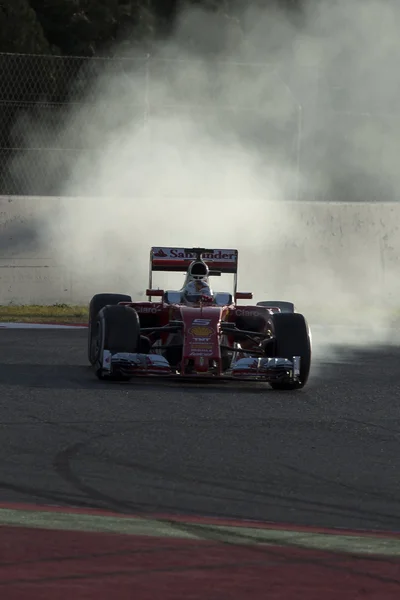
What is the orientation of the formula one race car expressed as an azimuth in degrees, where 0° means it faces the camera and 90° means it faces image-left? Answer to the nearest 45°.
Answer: approximately 0°

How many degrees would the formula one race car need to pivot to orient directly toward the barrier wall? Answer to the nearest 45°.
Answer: approximately 180°

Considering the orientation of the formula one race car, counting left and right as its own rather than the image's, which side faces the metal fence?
back
